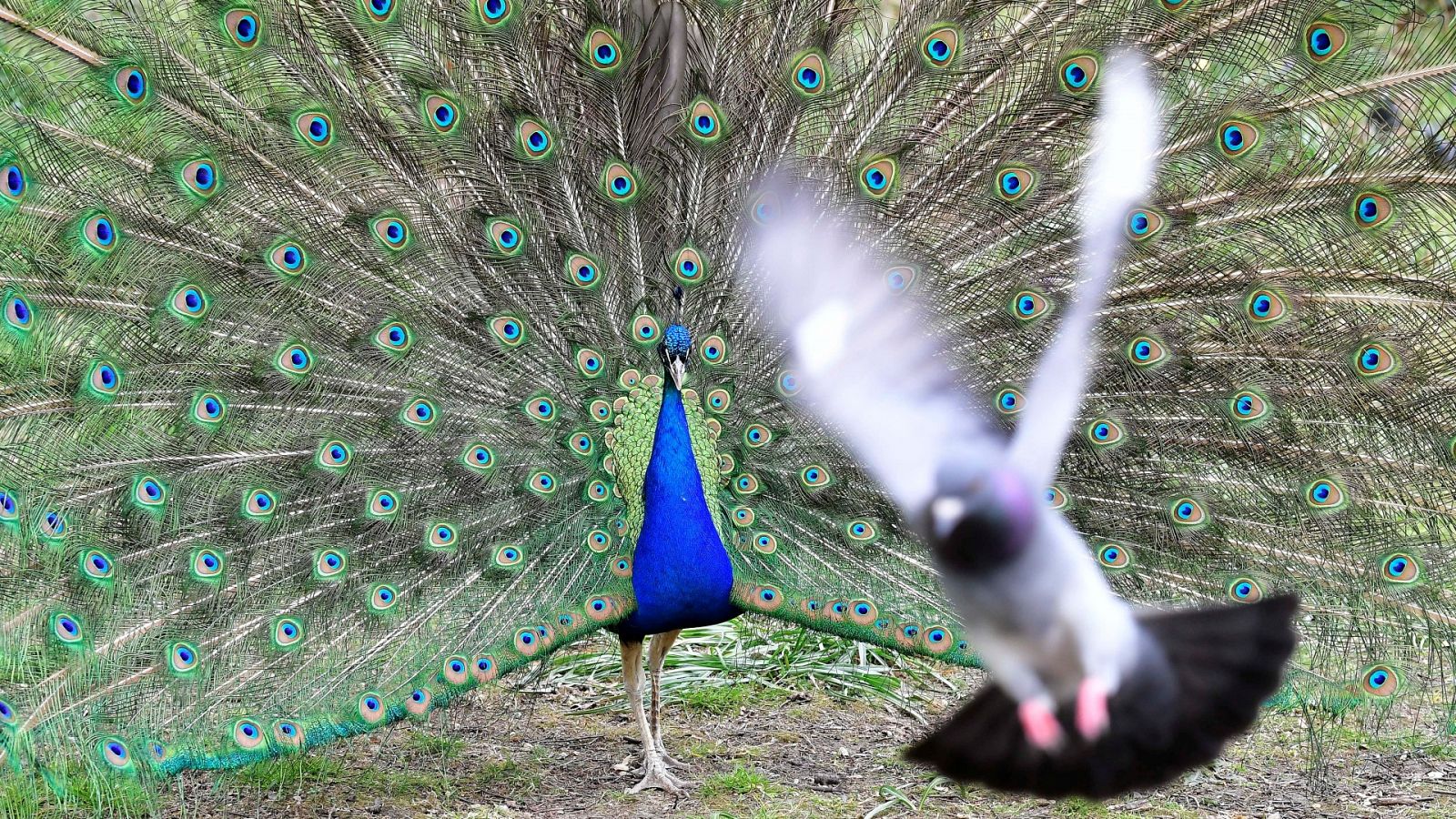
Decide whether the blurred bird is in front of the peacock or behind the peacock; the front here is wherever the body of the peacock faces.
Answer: in front

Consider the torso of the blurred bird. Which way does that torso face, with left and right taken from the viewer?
facing the viewer and to the left of the viewer

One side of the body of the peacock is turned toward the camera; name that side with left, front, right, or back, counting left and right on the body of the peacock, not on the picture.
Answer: front

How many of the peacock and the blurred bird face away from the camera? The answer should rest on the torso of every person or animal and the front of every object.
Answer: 0
